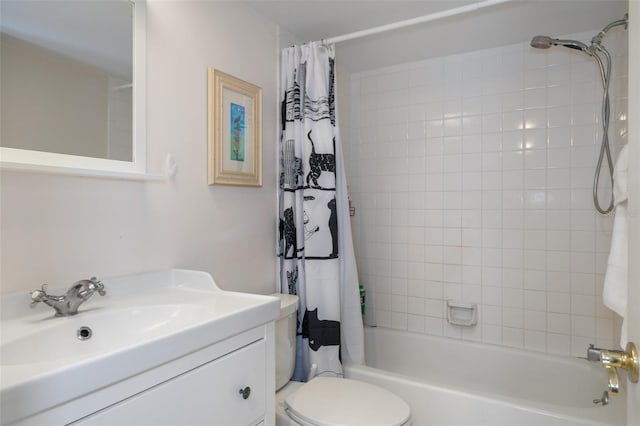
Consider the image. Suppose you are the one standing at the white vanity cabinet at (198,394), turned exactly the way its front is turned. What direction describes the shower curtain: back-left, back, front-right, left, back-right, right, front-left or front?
left

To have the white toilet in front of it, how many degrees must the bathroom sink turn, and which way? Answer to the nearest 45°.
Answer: approximately 45° to its left

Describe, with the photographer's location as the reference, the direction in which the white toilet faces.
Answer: facing the viewer and to the right of the viewer

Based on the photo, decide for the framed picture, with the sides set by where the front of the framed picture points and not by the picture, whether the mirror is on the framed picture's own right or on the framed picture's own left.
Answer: on the framed picture's own right

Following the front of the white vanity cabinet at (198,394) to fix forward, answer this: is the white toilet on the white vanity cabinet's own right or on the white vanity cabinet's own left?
on the white vanity cabinet's own left

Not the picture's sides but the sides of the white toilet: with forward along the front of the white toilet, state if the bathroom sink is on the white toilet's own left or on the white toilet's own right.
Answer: on the white toilet's own right

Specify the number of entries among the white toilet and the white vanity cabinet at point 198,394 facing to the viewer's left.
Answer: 0

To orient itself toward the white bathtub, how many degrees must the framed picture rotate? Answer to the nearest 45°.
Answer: approximately 45° to its left
